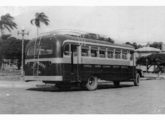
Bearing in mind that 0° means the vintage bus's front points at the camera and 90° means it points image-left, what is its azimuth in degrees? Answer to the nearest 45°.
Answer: approximately 225°
